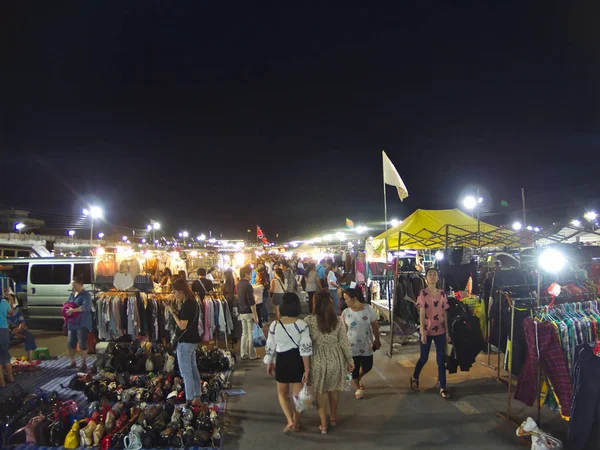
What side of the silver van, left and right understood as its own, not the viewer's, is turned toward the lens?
left

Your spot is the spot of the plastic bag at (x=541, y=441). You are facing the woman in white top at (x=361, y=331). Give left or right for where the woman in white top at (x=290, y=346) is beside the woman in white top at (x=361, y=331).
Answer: left

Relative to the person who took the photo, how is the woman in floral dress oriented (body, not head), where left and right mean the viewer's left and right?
facing away from the viewer

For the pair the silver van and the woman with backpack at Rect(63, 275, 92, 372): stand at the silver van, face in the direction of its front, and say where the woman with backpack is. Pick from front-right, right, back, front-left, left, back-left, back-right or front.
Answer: left

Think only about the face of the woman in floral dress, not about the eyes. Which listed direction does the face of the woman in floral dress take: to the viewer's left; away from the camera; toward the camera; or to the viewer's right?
away from the camera

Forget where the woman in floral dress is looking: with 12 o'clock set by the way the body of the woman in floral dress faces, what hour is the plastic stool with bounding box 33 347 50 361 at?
The plastic stool is roughly at 10 o'clock from the woman in floral dress.

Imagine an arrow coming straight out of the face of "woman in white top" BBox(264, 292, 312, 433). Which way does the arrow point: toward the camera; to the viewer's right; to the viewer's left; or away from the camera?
away from the camera

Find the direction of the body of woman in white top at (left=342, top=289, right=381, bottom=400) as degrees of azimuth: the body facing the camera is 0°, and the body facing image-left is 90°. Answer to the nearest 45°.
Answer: approximately 45°

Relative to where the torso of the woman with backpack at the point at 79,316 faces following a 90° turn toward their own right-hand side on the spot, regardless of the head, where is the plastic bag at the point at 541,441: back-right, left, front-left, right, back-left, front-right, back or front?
back
